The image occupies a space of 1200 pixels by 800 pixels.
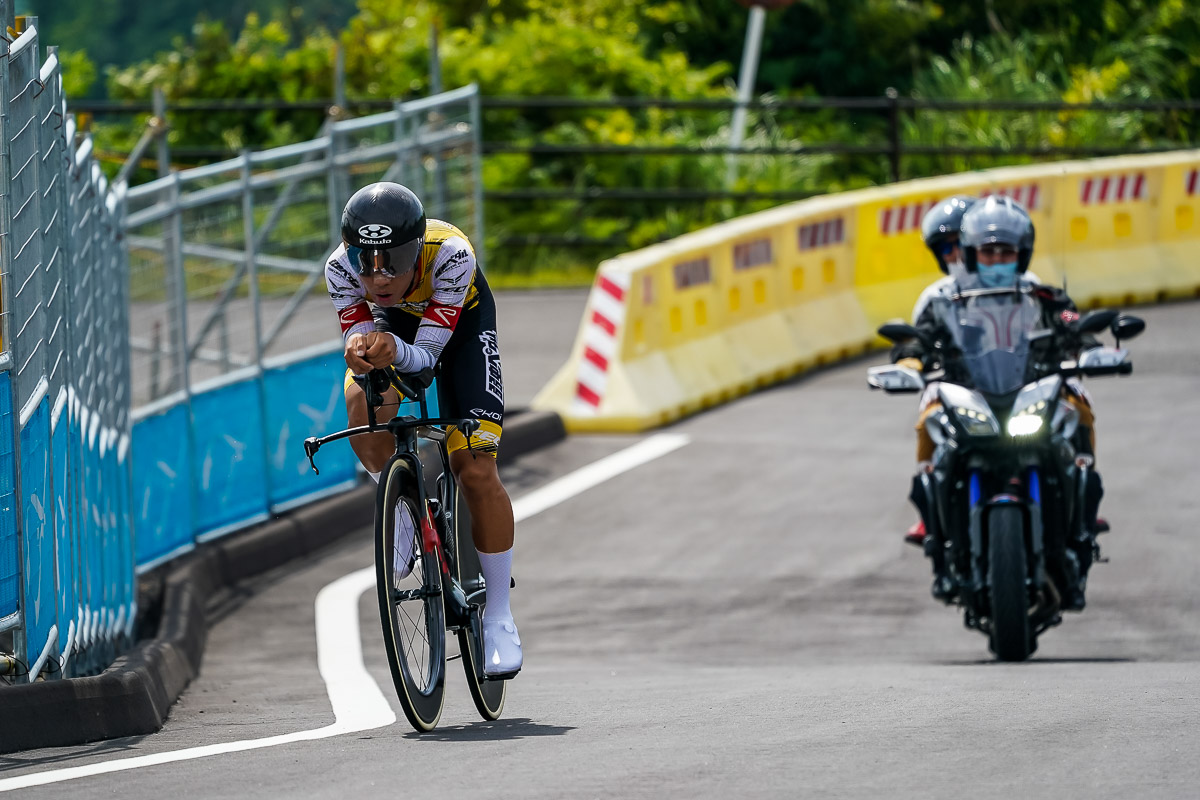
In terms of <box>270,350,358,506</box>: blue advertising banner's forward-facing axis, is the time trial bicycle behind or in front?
in front

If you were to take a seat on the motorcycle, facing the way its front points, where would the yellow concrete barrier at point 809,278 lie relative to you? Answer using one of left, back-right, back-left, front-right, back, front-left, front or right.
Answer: back

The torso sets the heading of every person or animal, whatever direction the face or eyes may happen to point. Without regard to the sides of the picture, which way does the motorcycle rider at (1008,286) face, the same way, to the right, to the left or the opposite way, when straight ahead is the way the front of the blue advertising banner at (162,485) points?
to the right

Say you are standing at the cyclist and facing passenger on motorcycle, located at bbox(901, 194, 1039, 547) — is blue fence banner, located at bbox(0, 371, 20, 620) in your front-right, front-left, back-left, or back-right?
back-left

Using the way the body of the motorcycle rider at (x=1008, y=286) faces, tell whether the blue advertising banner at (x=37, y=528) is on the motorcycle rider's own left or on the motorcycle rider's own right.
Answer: on the motorcycle rider's own right

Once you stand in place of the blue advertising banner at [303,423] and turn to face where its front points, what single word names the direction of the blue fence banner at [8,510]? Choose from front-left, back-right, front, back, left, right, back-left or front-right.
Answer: front-right

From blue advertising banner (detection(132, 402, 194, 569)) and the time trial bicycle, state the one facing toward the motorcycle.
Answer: the blue advertising banner

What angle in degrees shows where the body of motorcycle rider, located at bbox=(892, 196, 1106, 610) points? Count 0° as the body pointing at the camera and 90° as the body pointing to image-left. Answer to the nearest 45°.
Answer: approximately 0°

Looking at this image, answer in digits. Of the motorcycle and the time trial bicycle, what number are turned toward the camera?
2

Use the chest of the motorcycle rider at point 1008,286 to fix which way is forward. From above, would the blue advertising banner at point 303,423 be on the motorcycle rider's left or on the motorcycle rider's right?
on the motorcycle rider's right

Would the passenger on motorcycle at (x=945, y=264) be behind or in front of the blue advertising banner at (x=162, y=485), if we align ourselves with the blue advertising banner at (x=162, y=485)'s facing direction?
in front

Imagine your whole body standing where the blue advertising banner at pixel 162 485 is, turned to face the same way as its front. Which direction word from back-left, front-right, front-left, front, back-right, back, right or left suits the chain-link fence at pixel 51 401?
front-right
